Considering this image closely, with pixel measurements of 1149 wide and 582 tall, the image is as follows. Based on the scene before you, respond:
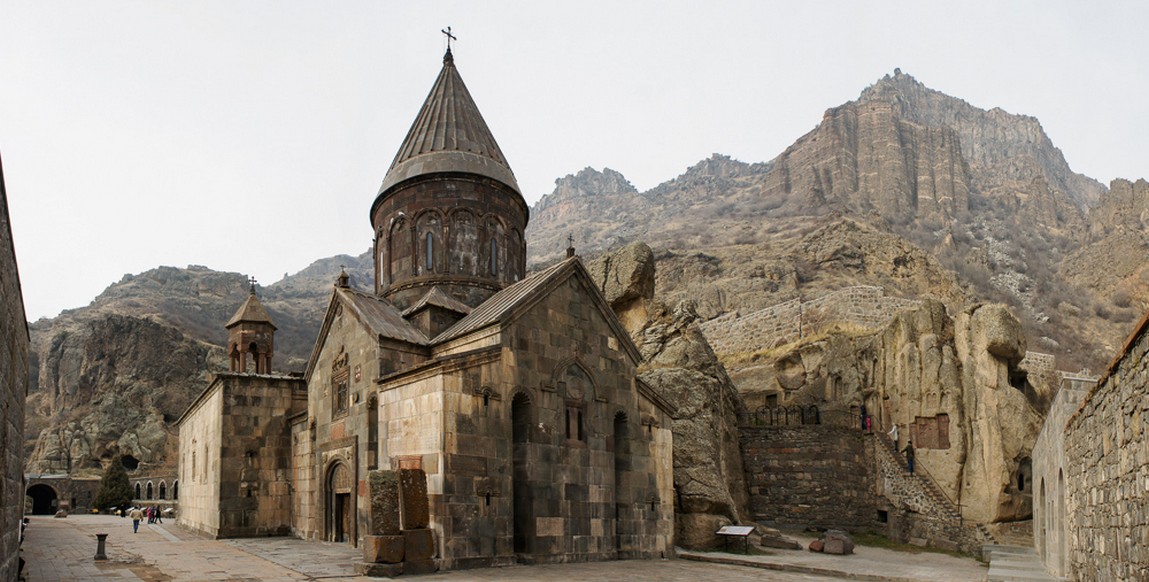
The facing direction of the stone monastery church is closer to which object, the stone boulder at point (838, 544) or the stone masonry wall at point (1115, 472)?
the stone masonry wall

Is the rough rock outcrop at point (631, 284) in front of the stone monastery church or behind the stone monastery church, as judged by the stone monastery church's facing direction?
behind

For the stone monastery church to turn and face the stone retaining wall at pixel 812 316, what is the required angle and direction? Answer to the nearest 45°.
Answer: approximately 180°

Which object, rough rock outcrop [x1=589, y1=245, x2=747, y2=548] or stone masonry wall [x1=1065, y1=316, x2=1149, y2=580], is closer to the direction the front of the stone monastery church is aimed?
the stone masonry wall

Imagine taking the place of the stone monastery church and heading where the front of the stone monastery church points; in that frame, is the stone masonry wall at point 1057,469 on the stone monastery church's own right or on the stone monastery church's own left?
on the stone monastery church's own left

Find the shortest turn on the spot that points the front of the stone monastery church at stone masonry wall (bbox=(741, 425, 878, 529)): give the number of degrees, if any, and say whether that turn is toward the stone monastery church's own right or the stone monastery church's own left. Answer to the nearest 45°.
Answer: approximately 180°

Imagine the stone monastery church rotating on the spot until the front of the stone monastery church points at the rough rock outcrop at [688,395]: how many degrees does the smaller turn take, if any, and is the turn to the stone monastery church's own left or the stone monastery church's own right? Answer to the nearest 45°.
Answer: approximately 180°

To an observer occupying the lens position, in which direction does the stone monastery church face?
facing the viewer and to the left of the viewer
